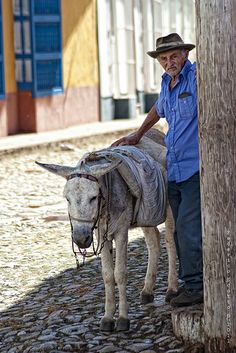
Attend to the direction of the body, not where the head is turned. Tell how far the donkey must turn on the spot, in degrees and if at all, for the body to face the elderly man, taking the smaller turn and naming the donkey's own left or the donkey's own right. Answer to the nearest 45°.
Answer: approximately 135° to the donkey's own left

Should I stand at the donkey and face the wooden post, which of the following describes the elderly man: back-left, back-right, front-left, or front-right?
front-left

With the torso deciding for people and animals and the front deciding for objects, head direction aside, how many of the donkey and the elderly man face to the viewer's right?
0

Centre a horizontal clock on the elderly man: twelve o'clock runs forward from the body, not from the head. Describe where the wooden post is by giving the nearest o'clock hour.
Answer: The wooden post is roughly at 10 o'clock from the elderly man.

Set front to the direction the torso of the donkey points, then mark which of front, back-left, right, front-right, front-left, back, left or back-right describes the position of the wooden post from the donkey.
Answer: left

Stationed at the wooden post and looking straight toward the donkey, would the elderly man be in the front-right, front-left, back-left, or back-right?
front-right

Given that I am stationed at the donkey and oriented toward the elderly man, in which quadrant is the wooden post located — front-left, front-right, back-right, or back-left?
front-right

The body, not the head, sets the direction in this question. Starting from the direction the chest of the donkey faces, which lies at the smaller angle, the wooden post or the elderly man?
the wooden post

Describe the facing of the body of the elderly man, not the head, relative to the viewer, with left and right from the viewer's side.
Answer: facing the viewer and to the left of the viewer
